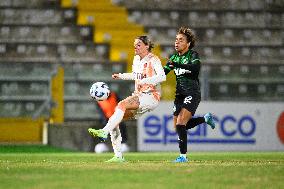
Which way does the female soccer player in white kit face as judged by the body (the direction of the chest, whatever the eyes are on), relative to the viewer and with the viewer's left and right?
facing the viewer and to the left of the viewer
